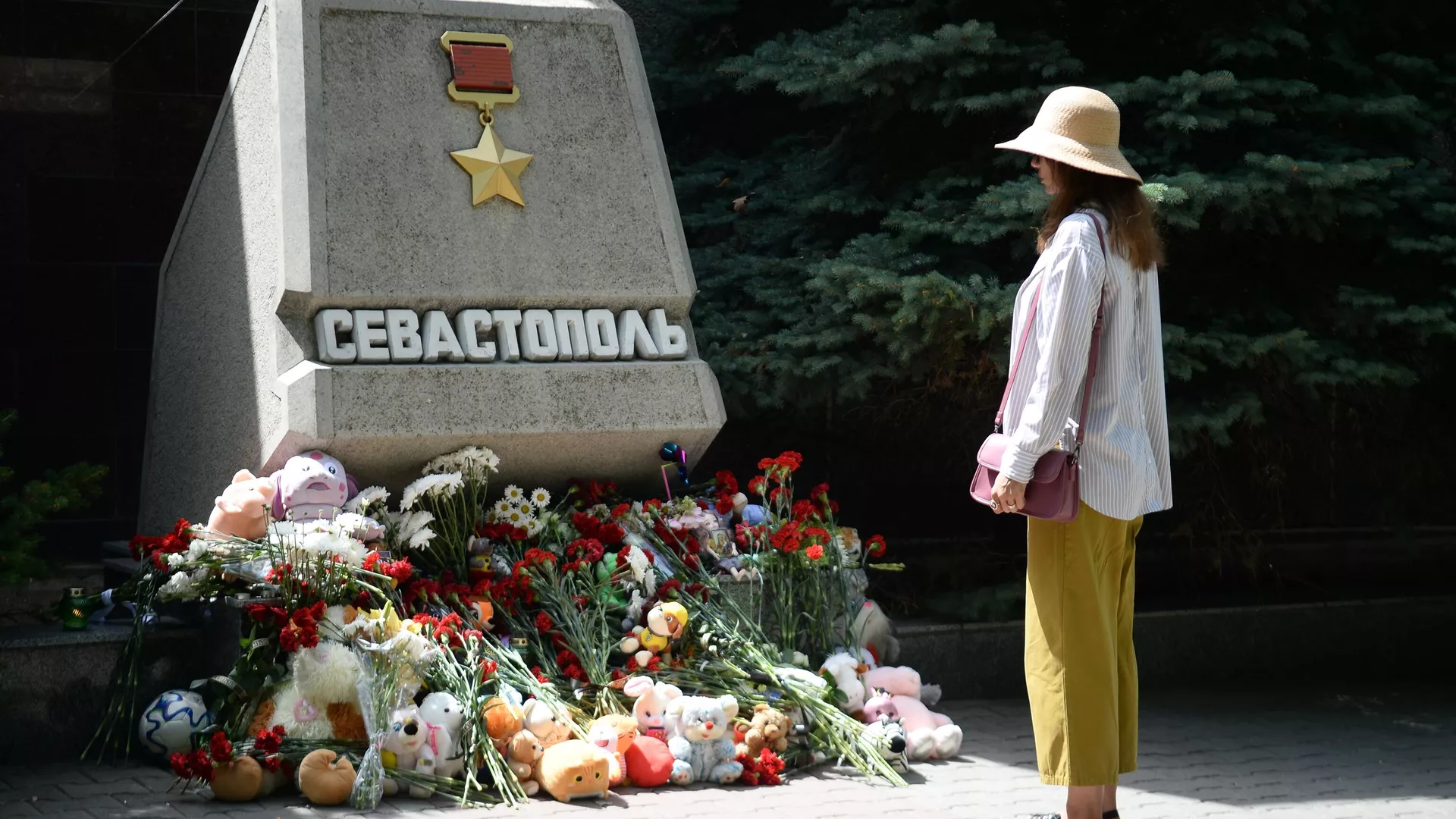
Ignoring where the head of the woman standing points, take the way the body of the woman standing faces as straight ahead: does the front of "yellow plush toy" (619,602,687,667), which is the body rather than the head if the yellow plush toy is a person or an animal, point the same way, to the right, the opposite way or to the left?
to the left

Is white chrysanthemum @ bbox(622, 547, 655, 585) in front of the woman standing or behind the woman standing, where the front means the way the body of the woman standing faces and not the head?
in front

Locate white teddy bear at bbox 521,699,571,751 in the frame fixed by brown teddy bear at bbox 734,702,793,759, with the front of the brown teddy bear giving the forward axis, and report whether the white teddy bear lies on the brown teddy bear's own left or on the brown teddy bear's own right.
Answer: on the brown teddy bear's own right

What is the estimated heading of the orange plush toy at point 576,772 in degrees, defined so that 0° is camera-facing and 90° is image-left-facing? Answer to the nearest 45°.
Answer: approximately 315°

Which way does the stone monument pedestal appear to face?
toward the camera

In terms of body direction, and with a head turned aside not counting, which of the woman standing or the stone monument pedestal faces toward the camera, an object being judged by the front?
the stone monument pedestal

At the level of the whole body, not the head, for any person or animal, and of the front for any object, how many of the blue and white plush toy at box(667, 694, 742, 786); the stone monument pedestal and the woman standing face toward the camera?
2

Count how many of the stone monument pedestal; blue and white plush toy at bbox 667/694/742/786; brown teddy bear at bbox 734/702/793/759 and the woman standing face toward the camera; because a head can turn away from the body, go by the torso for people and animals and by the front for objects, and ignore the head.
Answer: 3

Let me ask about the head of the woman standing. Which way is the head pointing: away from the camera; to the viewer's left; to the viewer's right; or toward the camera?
to the viewer's left

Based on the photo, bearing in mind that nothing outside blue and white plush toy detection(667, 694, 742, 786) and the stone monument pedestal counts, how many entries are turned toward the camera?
2

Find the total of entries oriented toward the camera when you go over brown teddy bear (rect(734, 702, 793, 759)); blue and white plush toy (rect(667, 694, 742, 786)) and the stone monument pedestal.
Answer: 3

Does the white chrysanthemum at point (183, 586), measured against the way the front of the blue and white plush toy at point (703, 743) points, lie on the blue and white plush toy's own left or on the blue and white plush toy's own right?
on the blue and white plush toy's own right
